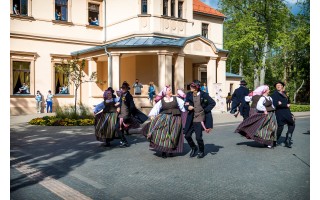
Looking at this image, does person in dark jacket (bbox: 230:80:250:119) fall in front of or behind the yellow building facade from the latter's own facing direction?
in front

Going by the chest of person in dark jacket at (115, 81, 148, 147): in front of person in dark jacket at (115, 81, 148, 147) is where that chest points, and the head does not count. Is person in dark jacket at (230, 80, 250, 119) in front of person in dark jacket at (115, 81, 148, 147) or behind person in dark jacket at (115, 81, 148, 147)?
behind

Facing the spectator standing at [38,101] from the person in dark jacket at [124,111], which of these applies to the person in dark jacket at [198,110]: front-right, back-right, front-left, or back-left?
back-right

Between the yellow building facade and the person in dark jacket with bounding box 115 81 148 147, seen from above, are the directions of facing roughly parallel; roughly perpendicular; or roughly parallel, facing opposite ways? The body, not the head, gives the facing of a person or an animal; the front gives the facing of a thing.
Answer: roughly perpendicular

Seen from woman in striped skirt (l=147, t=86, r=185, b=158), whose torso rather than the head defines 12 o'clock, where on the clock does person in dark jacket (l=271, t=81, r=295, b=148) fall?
The person in dark jacket is roughly at 8 o'clock from the woman in striped skirt.

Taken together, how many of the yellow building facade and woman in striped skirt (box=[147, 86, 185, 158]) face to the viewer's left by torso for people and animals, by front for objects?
0

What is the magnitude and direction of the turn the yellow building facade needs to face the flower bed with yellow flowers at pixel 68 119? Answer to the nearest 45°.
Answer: approximately 45° to its right

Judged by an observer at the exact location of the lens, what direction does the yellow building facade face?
facing the viewer and to the right of the viewer

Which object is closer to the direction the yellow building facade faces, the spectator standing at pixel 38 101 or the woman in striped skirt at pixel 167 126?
the woman in striped skirt

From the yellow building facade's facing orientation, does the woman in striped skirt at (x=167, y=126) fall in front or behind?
in front
